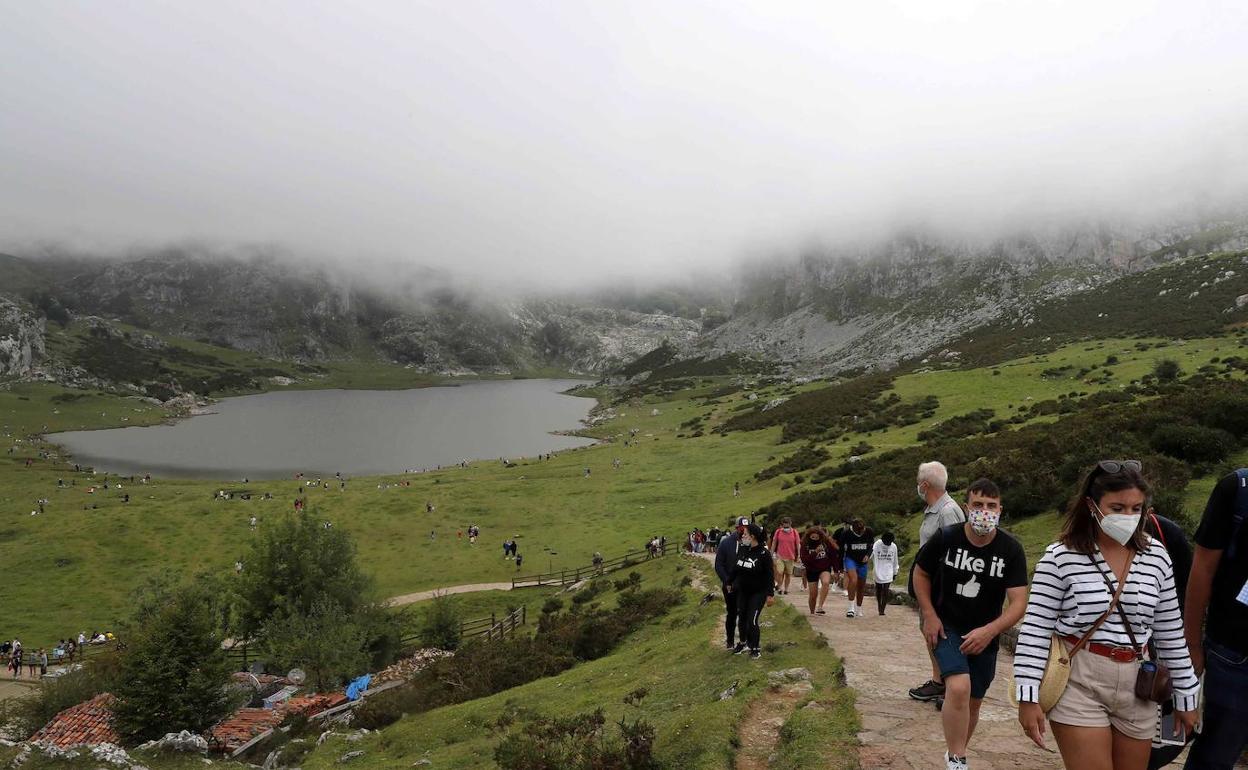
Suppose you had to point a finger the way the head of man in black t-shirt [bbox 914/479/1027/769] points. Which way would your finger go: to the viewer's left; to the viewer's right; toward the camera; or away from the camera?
toward the camera

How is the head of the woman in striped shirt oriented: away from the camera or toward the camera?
toward the camera

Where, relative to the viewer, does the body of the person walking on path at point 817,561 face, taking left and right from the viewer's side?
facing the viewer

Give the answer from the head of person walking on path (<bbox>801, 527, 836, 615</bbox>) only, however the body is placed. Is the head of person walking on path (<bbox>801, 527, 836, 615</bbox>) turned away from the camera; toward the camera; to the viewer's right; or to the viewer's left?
toward the camera

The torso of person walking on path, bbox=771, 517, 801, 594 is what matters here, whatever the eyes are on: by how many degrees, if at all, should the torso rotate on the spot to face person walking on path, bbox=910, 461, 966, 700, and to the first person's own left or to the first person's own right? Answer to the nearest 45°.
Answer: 0° — they already face them

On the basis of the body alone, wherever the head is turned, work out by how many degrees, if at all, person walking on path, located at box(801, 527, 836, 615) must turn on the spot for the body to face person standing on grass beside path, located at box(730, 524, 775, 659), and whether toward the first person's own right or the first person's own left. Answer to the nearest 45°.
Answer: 0° — they already face them

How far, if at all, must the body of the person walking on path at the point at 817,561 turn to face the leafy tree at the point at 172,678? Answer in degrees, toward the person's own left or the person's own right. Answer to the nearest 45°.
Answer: approximately 90° to the person's own right

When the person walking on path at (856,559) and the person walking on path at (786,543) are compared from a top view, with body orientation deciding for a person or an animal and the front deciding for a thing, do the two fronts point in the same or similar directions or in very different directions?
same or similar directions

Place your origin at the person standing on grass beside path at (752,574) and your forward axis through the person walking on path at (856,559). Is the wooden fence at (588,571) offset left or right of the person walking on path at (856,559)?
left

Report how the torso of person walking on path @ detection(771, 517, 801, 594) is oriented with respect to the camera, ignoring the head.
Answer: toward the camera
